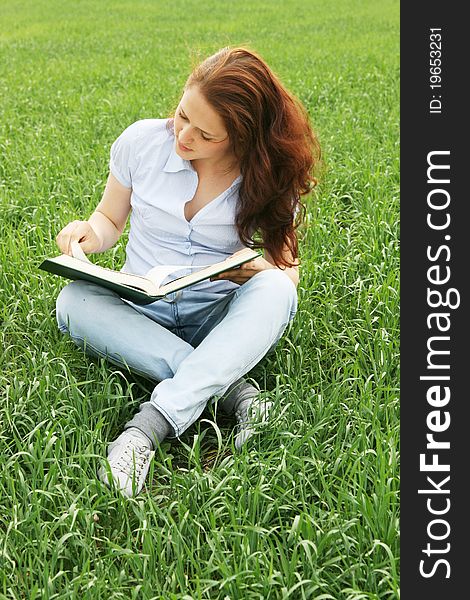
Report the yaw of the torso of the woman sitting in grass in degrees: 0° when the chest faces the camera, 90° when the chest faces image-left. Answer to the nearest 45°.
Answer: approximately 0°
